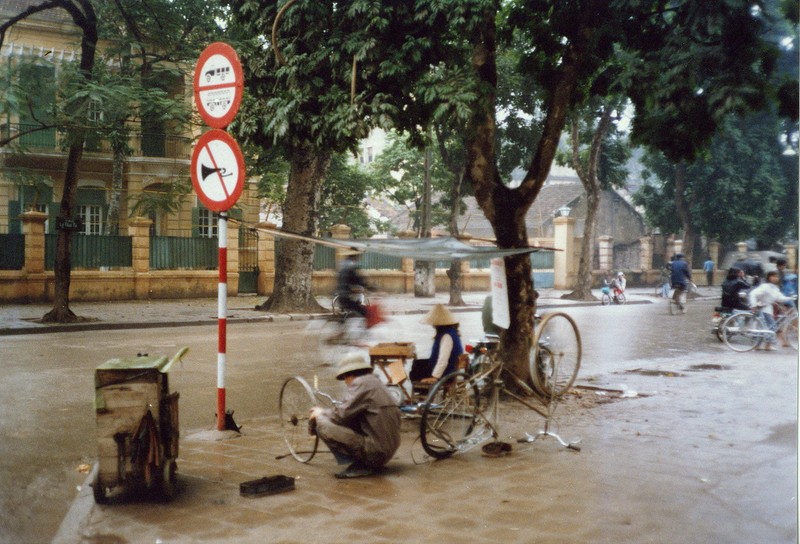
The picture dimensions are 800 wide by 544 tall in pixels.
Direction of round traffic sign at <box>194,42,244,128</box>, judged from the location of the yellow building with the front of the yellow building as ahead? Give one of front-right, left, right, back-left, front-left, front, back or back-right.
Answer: front

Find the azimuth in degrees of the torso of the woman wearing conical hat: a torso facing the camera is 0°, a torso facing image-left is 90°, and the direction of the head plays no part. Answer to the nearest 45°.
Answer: approximately 90°

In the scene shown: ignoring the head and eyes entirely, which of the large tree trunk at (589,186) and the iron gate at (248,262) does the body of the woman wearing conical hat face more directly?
the iron gate

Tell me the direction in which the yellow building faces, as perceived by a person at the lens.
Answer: facing the viewer

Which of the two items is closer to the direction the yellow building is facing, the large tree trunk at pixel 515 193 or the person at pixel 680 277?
the large tree trunk

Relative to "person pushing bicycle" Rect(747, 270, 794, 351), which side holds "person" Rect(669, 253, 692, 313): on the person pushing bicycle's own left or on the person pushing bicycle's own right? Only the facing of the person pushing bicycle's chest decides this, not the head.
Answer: on the person pushing bicycle's own left

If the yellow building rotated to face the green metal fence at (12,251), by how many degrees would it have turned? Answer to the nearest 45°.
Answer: approximately 45° to its right

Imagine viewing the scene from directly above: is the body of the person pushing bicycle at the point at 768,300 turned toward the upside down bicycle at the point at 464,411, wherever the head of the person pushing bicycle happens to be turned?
no

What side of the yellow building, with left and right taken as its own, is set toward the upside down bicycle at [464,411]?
front

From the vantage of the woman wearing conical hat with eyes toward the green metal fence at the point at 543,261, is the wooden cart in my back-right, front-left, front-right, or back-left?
back-left
